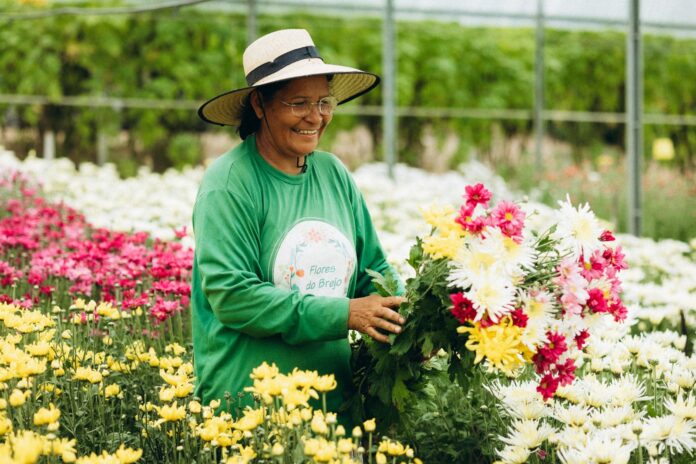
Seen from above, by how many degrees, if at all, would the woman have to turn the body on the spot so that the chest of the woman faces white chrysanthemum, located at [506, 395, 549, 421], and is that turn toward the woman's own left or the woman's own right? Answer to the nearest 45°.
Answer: approximately 45° to the woman's own left

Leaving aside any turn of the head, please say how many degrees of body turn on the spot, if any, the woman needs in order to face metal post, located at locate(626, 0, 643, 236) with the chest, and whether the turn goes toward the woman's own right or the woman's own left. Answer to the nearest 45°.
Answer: approximately 90° to the woman's own left

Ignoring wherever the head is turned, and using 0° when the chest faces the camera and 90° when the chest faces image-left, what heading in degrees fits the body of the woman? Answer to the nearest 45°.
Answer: approximately 315°

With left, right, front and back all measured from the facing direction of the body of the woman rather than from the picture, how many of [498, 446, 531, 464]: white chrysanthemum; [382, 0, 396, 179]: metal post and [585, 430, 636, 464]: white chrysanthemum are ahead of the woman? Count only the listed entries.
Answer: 2

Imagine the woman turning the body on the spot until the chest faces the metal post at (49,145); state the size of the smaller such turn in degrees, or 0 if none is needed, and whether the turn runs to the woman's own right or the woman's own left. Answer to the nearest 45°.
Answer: approximately 135° to the woman's own left

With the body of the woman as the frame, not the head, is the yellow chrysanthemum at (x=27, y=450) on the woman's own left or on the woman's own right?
on the woman's own right

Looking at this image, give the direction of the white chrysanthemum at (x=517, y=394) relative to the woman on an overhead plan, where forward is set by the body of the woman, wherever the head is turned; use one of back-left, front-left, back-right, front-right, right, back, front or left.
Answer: front-left

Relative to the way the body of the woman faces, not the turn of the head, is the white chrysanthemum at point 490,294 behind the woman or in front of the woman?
in front

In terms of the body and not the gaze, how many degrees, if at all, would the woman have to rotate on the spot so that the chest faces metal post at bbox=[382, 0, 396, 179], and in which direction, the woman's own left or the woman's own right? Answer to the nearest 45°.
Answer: approximately 135° to the woman's own left

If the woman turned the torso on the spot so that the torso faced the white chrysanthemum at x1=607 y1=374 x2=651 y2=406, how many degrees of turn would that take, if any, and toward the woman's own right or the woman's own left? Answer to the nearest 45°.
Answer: approximately 45° to the woman's own left

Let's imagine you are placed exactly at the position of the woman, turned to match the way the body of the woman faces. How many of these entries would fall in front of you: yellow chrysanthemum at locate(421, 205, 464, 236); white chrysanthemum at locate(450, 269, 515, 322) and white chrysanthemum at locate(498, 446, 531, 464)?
3

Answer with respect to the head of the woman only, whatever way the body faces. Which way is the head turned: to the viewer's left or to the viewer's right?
to the viewer's right

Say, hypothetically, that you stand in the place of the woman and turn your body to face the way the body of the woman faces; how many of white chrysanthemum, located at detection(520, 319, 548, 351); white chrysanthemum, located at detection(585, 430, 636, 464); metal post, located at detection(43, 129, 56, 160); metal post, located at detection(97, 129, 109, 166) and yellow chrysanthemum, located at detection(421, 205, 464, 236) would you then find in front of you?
3
